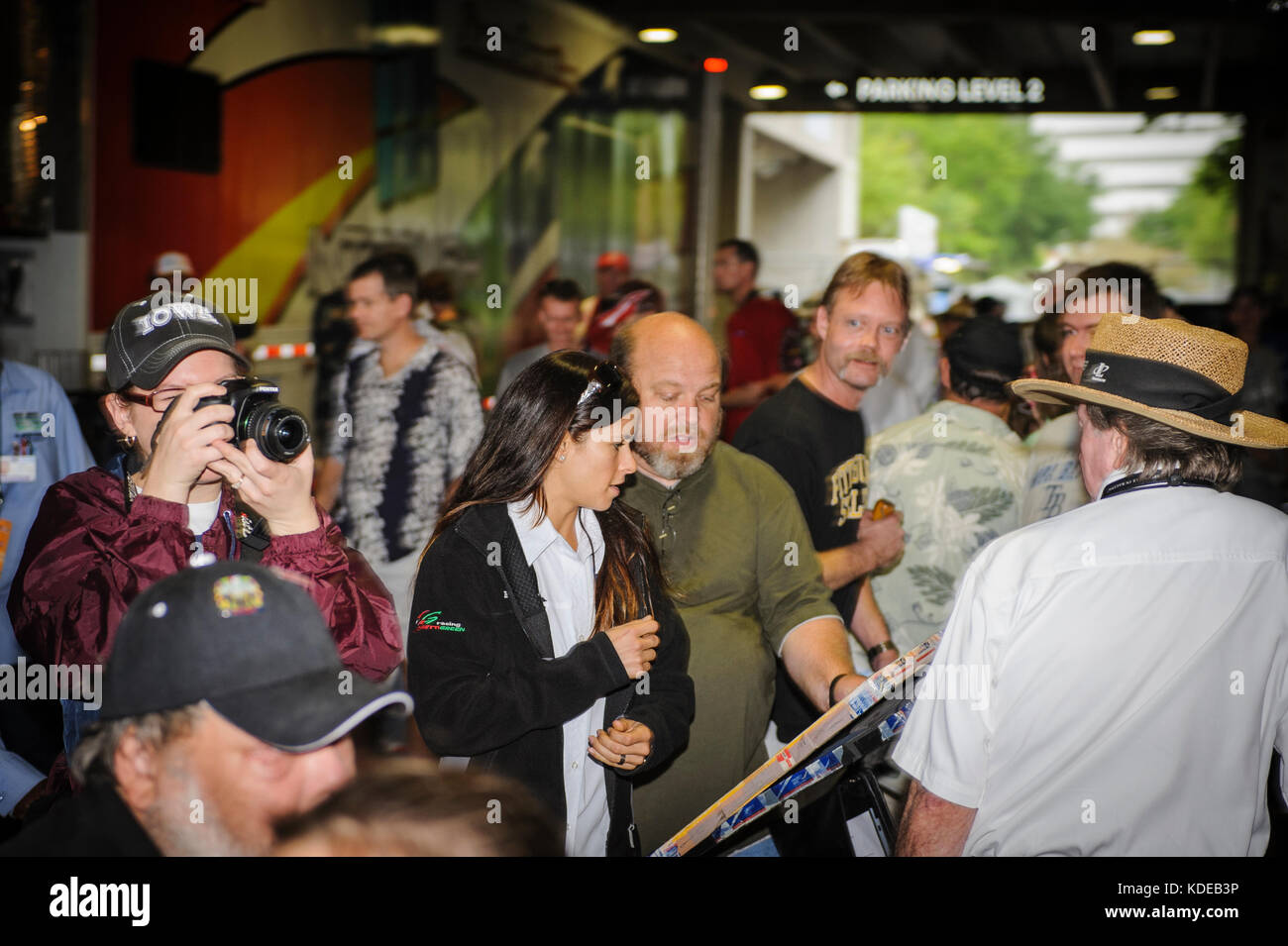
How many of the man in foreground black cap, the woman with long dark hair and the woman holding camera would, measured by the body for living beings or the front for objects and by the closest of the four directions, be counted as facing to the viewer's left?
0

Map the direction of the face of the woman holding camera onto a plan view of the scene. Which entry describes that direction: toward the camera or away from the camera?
toward the camera

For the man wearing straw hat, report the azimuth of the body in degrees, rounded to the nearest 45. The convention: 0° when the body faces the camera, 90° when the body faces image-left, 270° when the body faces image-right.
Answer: approximately 135°

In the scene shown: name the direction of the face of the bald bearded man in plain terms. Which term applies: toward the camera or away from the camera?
toward the camera

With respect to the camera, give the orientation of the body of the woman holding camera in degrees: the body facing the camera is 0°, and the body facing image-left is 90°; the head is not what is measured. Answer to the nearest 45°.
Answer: approximately 315°

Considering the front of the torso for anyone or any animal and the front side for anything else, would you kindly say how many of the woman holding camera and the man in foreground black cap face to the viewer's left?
0

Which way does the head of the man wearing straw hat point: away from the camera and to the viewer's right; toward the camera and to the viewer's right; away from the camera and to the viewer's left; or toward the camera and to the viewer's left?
away from the camera and to the viewer's left

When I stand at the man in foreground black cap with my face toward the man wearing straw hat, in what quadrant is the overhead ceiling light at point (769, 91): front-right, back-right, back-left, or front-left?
front-left

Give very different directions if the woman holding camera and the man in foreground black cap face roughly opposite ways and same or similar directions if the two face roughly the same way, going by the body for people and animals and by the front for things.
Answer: same or similar directions

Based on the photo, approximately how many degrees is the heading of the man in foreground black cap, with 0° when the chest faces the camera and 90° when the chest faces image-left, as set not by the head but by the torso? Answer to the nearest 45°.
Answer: approximately 315°

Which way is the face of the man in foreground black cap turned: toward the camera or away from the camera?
toward the camera
